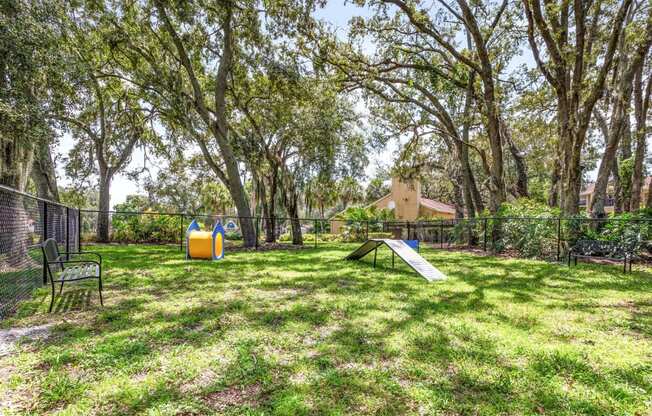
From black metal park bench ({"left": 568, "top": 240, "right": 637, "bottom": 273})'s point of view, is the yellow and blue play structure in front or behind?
in front

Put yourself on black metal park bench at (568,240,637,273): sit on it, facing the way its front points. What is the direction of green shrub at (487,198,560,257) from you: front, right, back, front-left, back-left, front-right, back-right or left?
right

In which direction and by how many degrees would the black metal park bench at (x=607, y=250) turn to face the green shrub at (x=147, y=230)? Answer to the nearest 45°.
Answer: approximately 45° to its right

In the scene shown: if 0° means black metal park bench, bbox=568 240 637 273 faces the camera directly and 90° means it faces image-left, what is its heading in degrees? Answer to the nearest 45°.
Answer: approximately 45°

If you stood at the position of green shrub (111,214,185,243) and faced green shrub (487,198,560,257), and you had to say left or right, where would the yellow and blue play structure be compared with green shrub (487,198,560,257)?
right

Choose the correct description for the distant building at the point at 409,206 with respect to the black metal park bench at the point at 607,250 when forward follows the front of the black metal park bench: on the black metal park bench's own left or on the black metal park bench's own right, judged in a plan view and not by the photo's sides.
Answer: on the black metal park bench's own right
